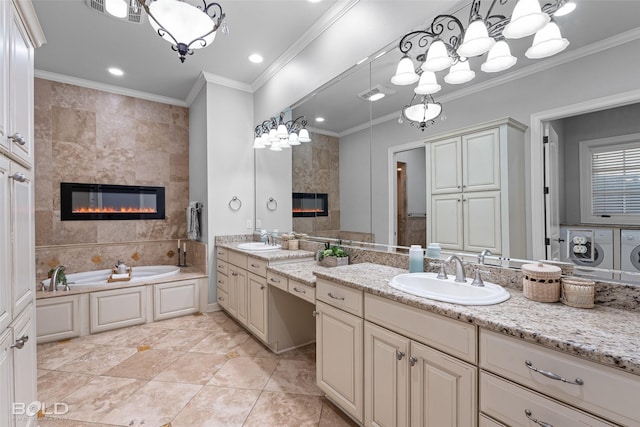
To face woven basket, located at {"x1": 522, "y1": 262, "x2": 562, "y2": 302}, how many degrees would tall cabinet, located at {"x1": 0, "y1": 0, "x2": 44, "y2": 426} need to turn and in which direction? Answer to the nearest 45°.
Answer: approximately 45° to its right

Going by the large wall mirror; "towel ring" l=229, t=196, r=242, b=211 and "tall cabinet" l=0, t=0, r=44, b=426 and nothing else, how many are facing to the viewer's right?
1

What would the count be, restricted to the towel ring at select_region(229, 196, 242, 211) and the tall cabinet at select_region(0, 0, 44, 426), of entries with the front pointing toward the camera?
1

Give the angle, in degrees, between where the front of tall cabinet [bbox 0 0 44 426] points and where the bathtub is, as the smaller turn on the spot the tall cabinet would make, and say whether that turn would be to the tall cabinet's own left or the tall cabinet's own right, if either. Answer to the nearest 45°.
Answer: approximately 90° to the tall cabinet's own left

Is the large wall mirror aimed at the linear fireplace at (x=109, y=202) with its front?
no

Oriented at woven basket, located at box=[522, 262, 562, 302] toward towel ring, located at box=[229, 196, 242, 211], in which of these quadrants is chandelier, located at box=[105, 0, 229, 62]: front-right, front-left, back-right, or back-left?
front-left

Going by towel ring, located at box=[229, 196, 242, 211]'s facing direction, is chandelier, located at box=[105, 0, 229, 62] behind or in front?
in front

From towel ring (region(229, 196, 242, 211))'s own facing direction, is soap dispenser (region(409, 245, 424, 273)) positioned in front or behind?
in front

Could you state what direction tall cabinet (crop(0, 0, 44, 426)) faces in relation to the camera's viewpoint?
facing to the right of the viewer

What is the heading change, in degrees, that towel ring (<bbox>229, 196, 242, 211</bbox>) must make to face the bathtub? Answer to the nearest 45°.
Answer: approximately 90° to its right

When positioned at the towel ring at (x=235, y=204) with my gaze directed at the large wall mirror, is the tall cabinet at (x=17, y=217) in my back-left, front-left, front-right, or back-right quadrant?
front-right

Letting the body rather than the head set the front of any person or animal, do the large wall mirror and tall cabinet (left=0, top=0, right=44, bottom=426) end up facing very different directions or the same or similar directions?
very different directions

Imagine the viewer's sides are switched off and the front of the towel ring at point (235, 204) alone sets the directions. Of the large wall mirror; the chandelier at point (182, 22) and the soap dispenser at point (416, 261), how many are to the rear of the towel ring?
0

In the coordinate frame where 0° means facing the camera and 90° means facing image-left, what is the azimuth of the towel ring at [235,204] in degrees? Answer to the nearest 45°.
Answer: approximately 0°

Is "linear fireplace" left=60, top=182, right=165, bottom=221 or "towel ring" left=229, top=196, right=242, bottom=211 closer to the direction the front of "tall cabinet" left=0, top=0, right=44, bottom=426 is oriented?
the towel ring

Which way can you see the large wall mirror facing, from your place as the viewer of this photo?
facing the viewer and to the left of the viewer
